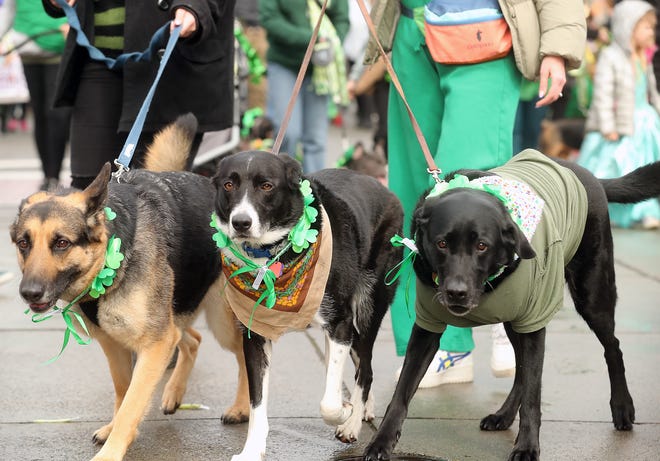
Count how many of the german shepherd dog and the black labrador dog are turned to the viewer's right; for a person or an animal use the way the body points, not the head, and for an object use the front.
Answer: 0

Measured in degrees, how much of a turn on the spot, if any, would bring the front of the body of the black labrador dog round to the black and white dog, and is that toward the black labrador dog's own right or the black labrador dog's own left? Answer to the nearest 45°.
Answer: approximately 45° to the black labrador dog's own right

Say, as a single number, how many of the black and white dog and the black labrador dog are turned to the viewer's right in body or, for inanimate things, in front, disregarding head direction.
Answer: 0

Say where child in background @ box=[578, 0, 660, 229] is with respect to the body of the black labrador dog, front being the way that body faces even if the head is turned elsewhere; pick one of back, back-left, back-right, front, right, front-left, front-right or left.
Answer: back-right

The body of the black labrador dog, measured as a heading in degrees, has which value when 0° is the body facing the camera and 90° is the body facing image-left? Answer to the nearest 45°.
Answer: approximately 45°

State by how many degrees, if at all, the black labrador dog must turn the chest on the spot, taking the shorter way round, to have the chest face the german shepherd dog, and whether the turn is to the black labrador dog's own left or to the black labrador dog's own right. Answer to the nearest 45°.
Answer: approximately 45° to the black labrador dog's own right

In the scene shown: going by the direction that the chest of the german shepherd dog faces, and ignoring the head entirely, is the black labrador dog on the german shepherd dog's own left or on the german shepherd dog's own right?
on the german shepherd dog's own left

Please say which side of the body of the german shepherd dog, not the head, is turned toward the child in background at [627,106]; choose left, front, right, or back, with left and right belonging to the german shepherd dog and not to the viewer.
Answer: back
